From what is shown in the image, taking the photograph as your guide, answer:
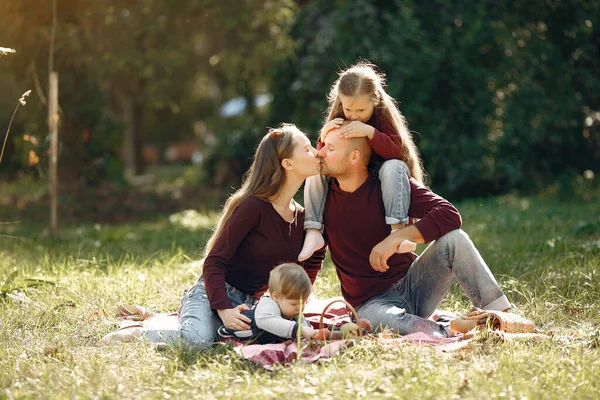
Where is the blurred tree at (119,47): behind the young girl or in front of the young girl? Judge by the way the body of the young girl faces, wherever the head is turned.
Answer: behind

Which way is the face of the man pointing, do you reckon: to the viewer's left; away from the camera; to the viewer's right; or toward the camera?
to the viewer's left

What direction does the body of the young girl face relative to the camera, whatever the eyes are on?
toward the camera

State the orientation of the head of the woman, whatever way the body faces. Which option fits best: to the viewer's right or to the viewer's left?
to the viewer's right
